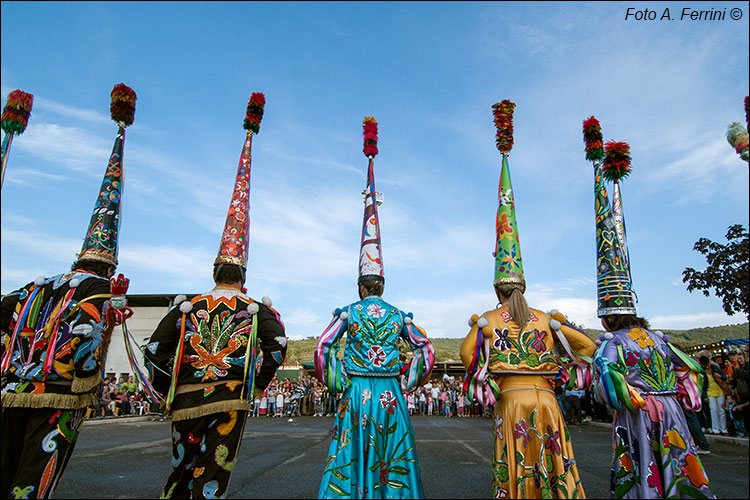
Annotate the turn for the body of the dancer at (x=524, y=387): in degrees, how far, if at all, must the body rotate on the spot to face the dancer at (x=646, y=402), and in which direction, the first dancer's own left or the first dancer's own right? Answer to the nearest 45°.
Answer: approximately 90° to the first dancer's own right

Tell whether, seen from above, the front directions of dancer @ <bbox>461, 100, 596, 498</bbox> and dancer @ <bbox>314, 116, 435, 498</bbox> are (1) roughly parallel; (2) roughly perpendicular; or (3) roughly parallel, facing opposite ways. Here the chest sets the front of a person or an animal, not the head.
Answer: roughly parallel

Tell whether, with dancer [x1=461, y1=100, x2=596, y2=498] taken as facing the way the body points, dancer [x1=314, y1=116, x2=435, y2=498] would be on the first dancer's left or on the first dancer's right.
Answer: on the first dancer's left

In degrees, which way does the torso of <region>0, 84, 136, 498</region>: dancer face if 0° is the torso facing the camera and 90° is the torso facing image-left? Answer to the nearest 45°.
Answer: approximately 225°

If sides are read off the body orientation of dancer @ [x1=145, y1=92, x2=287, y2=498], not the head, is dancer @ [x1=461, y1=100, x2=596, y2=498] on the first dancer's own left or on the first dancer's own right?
on the first dancer's own right

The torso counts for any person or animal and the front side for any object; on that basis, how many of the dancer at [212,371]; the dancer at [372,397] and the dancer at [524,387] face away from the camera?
3

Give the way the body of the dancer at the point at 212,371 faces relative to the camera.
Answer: away from the camera

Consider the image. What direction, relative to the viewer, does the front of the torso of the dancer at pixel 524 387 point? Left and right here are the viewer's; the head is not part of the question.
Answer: facing away from the viewer

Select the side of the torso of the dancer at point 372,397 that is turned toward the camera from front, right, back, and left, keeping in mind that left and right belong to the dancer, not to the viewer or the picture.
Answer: back
